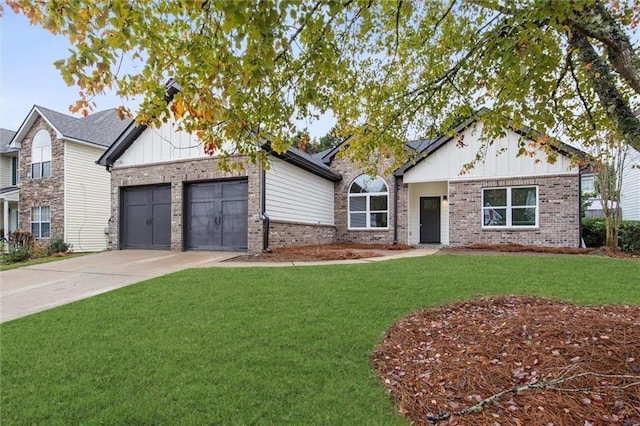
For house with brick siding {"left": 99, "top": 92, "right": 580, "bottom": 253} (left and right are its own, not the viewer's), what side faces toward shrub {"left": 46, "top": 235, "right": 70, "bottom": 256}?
right

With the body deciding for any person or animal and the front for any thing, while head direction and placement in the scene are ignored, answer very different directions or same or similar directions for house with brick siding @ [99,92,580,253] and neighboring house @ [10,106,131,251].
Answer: same or similar directions

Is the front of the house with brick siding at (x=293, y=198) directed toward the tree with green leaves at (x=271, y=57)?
yes

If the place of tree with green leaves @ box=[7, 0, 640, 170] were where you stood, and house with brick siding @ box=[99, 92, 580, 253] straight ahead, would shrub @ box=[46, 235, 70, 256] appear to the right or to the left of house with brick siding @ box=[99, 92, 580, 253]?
left

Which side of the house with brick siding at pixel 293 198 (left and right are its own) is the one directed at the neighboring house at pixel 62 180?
right

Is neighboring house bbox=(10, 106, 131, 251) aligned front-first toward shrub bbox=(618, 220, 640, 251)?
no

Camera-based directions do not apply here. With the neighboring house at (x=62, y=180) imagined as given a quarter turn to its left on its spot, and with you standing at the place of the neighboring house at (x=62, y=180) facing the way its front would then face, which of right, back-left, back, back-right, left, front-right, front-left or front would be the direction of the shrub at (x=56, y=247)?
front-right

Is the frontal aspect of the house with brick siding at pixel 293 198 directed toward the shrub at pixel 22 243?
no

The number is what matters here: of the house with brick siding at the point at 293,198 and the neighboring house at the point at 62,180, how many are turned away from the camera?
0

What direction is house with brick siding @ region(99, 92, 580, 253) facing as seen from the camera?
toward the camera

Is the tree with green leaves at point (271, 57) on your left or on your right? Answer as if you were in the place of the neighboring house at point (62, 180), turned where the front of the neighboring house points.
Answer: on your left

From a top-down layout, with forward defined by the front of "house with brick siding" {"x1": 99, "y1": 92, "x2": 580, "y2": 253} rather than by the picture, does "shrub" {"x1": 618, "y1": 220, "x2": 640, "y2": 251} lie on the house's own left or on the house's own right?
on the house's own left

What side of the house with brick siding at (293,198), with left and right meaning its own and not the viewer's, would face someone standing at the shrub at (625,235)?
left

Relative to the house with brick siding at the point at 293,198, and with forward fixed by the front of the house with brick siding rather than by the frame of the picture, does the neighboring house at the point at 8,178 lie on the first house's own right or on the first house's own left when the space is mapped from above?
on the first house's own right

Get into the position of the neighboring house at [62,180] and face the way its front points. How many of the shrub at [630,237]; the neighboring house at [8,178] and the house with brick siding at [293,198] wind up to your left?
2

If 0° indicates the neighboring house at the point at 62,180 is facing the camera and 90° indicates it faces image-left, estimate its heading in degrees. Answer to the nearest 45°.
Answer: approximately 45°
